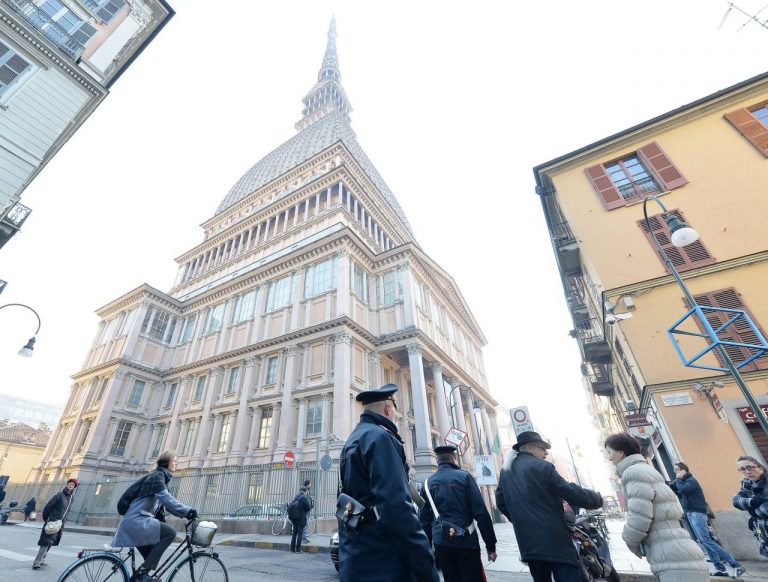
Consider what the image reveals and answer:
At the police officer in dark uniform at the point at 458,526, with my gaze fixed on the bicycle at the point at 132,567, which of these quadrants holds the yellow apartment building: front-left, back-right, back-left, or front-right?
back-right

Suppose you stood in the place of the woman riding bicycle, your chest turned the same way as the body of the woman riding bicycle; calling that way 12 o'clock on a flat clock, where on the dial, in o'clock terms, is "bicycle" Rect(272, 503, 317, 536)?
The bicycle is roughly at 10 o'clock from the woman riding bicycle.

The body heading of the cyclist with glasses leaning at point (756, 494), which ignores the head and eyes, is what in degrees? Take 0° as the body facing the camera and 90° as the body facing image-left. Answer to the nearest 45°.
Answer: approximately 45°

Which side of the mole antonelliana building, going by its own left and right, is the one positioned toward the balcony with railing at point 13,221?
right

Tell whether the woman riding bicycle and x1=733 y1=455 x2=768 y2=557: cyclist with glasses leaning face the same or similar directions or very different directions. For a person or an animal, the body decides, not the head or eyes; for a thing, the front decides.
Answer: very different directions
